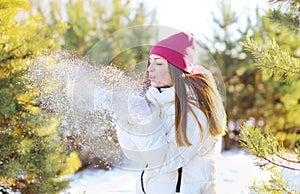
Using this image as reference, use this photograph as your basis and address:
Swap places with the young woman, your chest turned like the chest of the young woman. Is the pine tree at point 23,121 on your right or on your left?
on your right

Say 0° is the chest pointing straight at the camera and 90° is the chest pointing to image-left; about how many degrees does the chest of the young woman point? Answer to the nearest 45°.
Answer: approximately 45°
